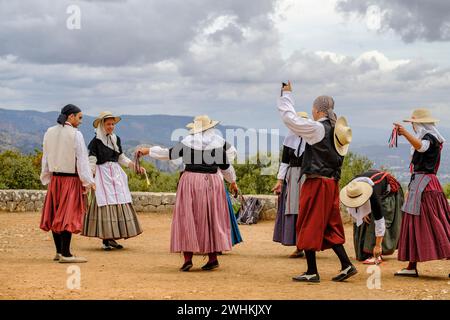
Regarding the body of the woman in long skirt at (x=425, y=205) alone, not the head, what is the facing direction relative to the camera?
to the viewer's left

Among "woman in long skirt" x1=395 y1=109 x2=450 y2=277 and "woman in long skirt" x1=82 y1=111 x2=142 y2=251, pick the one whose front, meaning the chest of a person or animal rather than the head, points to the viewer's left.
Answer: "woman in long skirt" x1=395 y1=109 x2=450 y2=277

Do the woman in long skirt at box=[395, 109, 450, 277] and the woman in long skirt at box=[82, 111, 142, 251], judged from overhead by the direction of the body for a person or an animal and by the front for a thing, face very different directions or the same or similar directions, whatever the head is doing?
very different directions

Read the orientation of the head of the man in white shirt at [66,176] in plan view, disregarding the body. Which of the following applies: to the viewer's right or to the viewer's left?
to the viewer's right

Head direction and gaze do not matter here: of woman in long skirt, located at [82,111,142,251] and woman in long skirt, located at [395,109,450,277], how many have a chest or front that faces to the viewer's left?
1

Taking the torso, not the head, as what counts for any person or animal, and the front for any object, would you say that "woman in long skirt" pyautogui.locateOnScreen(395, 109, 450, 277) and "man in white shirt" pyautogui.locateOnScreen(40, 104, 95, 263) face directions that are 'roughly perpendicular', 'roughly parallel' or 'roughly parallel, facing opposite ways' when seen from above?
roughly perpendicular

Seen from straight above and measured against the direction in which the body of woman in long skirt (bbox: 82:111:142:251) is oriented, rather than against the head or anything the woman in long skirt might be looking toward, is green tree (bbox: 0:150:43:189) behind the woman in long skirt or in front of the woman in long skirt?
behind

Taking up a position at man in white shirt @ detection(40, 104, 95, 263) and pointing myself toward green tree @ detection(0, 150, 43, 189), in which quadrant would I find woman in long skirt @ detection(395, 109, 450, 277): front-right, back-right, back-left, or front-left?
back-right

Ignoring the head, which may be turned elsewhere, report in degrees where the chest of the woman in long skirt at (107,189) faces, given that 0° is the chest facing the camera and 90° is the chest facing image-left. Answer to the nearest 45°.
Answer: approximately 315°
